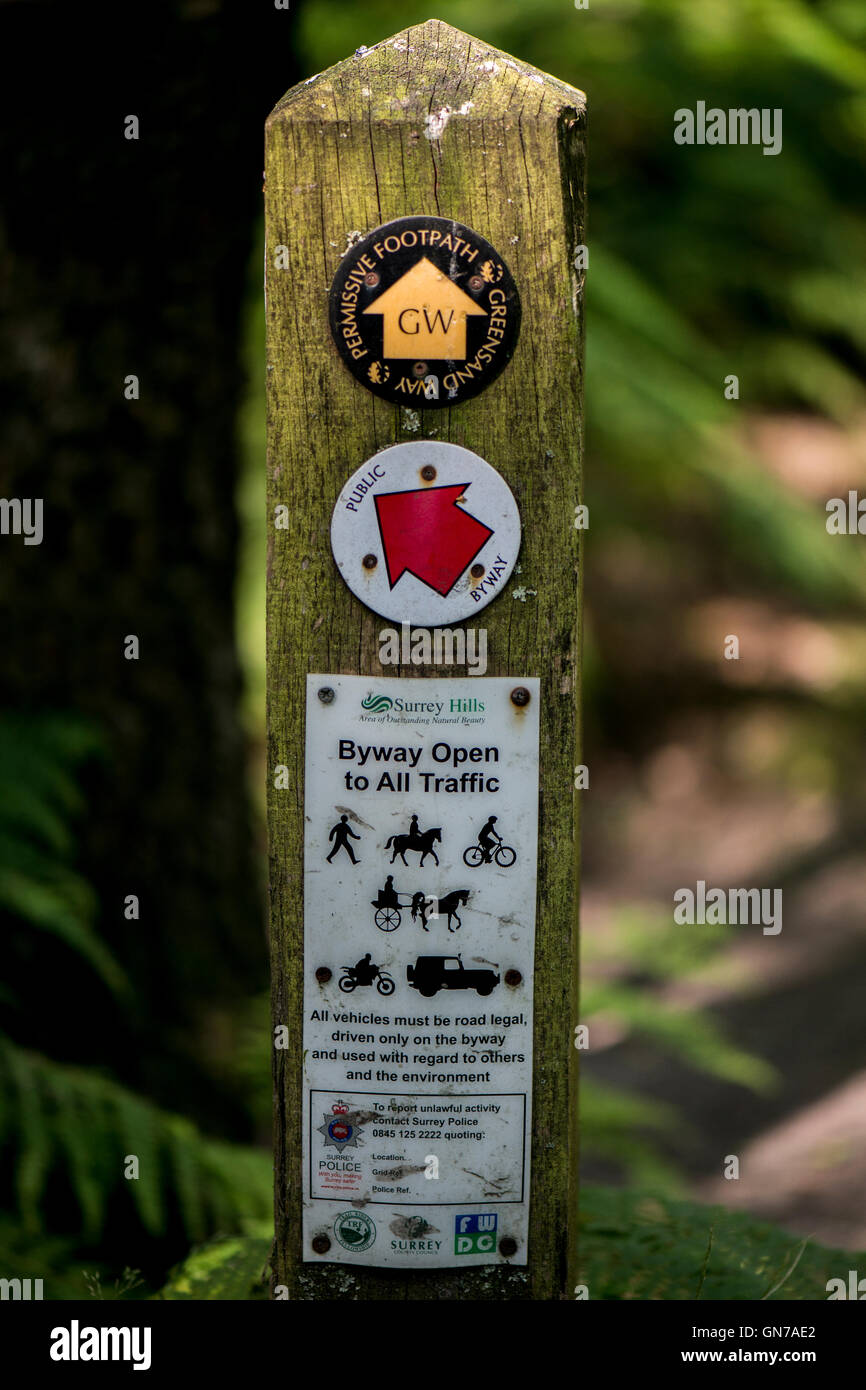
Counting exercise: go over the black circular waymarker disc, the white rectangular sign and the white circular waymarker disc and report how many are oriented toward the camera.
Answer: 3

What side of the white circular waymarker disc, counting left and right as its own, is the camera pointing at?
front

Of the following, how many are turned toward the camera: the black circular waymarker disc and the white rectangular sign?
2

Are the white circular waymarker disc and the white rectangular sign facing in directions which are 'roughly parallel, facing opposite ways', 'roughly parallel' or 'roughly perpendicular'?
roughly parallel

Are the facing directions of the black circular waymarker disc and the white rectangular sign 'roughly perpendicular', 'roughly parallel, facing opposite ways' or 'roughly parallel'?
roughly parallel

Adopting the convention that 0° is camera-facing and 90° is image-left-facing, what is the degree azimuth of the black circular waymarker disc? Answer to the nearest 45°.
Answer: approximately 0°

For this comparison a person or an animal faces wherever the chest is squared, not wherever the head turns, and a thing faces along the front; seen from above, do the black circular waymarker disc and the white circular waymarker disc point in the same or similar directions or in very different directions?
same or similar directions

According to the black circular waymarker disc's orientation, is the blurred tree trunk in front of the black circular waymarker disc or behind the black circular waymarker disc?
behind

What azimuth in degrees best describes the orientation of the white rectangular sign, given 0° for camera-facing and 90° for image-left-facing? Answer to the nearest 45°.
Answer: approximately 0°
